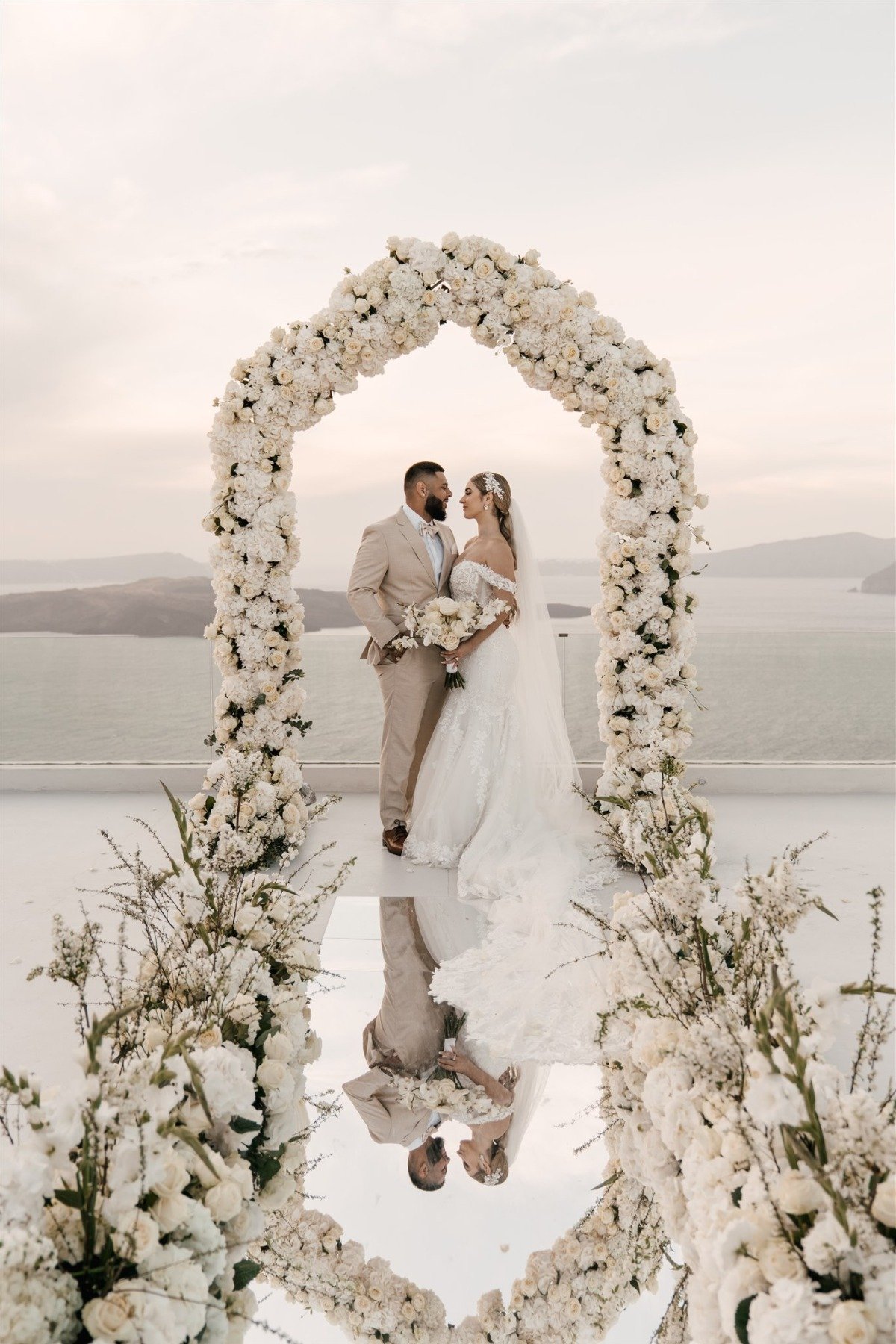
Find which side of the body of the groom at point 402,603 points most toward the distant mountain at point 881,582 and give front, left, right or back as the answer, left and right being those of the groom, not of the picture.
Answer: left

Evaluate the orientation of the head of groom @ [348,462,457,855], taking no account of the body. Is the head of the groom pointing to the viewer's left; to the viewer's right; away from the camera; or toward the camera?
to the viewer's right

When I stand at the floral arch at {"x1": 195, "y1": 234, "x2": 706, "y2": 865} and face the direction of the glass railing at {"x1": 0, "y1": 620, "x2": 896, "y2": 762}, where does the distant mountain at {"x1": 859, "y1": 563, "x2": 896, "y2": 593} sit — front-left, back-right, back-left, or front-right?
front-right

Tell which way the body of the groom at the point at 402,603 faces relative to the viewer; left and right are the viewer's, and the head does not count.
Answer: facing the viewer and to the right of the viewer

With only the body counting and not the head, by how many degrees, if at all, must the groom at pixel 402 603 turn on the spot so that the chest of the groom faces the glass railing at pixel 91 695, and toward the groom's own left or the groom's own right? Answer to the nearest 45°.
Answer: approximately 180°

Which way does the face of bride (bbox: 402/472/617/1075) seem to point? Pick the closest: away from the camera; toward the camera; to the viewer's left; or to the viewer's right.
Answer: to the viewer's left
